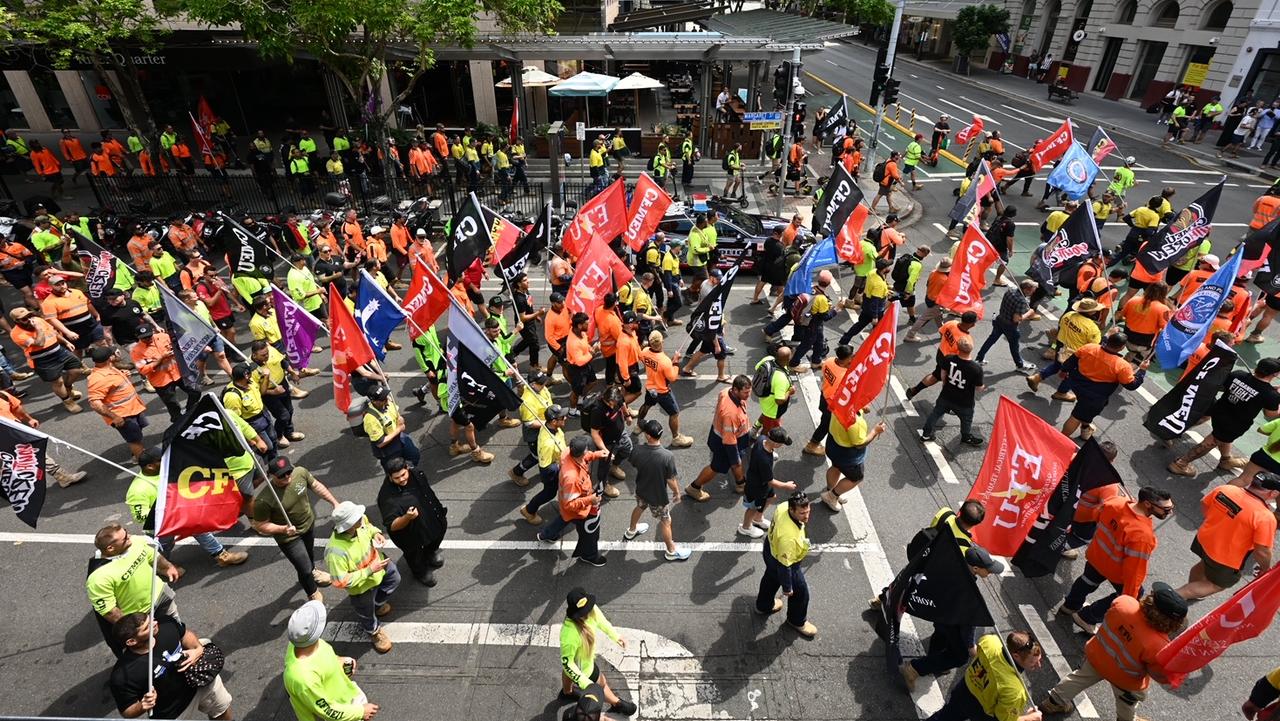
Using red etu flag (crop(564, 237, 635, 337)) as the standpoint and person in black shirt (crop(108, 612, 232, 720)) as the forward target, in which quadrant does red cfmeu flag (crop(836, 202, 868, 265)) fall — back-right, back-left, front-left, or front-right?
back-left

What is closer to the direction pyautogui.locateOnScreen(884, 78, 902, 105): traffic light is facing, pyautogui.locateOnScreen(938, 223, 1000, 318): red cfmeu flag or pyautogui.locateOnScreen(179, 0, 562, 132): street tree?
the red cfmeu flag

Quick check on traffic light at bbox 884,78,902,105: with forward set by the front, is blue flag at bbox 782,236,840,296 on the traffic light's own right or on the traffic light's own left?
on the traffic light's own right
